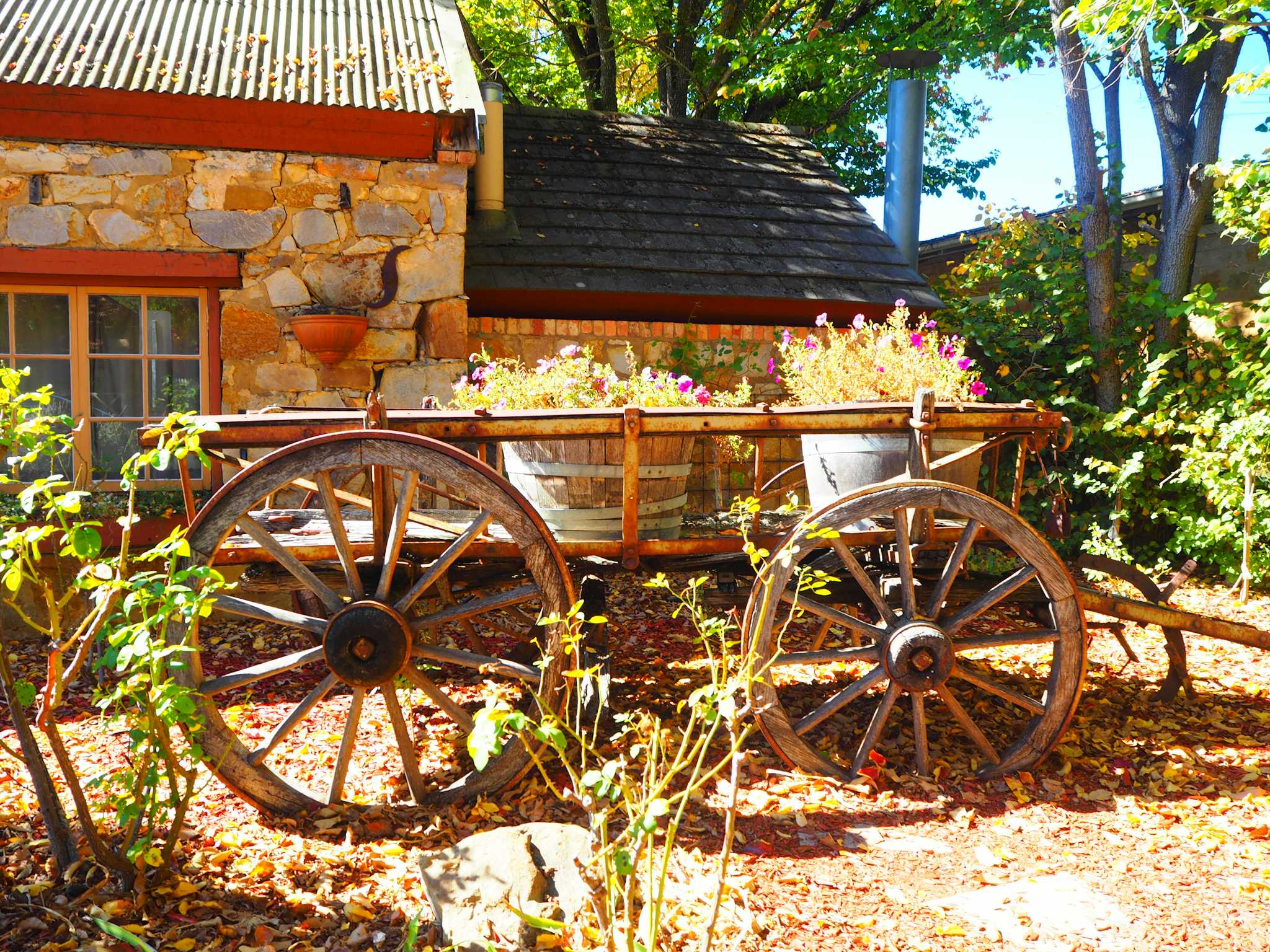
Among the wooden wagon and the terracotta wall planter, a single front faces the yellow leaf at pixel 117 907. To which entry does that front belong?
the terracotta wall planter

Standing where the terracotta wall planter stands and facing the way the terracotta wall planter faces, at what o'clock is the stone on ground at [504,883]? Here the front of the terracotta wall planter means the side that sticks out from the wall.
The stone on ground is roughly at 12 o'clock from the terracotta wall planter.

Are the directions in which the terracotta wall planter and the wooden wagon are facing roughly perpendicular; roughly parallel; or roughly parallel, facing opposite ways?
roughly perpendicular

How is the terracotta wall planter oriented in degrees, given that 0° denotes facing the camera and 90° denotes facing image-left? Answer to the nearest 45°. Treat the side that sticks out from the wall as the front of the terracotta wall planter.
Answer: approximately 0°

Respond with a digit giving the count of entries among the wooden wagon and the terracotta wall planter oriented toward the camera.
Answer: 1

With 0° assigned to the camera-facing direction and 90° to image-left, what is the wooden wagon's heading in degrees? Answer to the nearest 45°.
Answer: approximately 270°

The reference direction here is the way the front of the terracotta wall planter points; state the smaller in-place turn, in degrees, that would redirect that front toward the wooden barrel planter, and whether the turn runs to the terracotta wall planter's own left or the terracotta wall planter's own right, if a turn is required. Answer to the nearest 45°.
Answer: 0° — it already faces it

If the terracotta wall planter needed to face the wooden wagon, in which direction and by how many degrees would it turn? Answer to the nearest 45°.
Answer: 0° — it already faces it
